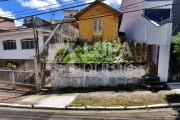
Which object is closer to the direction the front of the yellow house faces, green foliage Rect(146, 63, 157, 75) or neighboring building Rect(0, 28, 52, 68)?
the green foliage

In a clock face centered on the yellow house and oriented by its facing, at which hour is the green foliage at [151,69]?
The green foliage is roughly at 11 o'clock from the yellow house.

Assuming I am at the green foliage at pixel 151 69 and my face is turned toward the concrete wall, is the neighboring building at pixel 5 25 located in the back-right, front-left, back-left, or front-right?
front-right

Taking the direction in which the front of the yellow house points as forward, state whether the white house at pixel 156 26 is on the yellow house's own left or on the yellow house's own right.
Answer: on the yellow house's own left

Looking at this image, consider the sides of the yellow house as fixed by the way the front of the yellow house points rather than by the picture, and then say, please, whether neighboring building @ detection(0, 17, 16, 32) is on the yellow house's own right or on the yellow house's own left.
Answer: on the yellow house's own right

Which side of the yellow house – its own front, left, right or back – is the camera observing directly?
front

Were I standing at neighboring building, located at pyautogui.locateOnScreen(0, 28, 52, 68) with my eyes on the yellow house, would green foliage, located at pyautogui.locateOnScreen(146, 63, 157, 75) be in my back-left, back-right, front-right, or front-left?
front-right

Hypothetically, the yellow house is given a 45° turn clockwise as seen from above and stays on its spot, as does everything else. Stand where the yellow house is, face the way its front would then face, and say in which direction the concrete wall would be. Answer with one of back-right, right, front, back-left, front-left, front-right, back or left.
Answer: front-left

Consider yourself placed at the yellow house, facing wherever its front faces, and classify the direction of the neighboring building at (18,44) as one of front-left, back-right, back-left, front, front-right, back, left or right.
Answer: right

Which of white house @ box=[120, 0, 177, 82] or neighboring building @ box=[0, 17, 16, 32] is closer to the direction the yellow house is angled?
the white house
